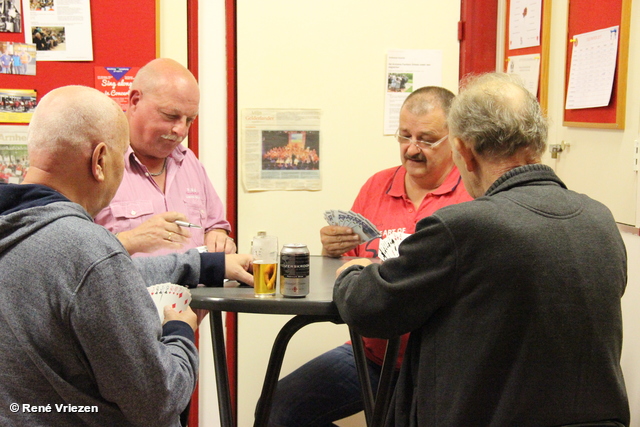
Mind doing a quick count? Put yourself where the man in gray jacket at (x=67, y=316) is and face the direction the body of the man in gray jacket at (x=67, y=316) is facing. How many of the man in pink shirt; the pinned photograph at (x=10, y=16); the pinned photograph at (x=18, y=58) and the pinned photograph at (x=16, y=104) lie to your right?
0

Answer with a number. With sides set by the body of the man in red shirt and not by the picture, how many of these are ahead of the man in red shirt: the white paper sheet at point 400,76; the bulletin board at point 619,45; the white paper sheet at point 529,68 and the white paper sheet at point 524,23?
0

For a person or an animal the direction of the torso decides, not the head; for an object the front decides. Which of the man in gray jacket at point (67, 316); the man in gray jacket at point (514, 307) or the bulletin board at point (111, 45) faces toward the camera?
the bulletin board

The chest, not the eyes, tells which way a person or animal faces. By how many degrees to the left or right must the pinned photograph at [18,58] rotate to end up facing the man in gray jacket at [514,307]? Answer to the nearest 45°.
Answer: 0° — it already faces them

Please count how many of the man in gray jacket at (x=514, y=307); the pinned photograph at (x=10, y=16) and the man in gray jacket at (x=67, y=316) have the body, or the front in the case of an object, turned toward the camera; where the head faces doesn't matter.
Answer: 1

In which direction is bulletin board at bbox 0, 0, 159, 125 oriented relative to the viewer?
toward the camera

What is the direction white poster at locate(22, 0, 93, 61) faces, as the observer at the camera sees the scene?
facing the viewer

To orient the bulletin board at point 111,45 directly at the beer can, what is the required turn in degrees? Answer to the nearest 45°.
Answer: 0° — it already faces it

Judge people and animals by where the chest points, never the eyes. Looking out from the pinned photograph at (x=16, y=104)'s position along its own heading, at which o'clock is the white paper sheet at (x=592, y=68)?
The white paper sheet is roughly at 10 o'clock from the pinned photograph.

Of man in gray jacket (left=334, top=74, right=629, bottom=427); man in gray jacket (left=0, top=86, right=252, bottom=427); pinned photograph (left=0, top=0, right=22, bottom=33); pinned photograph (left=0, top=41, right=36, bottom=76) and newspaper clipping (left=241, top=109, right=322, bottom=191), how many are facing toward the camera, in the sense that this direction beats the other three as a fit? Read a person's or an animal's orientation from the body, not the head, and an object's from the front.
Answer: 3

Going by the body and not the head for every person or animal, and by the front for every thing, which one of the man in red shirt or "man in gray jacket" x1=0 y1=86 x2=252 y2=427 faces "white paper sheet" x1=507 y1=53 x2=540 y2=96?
the man in gray jacket

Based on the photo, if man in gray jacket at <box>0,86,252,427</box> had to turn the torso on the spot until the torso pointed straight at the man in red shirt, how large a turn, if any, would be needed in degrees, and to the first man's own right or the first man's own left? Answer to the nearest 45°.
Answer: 0° — they already face them

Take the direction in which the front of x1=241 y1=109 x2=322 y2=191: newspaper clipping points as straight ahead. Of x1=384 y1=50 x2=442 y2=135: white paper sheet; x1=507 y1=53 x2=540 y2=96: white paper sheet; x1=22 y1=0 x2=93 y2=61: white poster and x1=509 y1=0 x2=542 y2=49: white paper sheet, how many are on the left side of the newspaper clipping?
3

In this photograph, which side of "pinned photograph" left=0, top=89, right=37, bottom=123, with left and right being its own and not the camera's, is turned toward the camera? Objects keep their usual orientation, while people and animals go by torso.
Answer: front

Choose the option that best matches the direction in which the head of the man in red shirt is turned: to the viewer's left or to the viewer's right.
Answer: to the viewer's left

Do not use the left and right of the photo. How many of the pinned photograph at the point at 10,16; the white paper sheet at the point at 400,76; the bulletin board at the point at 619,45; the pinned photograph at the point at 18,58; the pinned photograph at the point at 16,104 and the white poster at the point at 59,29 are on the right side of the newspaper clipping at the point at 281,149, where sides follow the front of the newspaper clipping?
4

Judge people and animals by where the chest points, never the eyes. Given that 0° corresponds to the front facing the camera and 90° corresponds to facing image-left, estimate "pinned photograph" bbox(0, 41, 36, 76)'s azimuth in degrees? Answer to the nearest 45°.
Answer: approximately 0°

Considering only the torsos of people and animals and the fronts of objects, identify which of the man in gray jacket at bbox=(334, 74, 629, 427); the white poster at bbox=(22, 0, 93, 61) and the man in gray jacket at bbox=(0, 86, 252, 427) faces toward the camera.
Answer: the white poster

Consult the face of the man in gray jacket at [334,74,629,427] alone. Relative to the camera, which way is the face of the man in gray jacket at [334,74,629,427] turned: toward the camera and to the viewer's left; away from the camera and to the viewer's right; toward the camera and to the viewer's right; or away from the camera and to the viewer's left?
away from the camera and to the viewer's left
